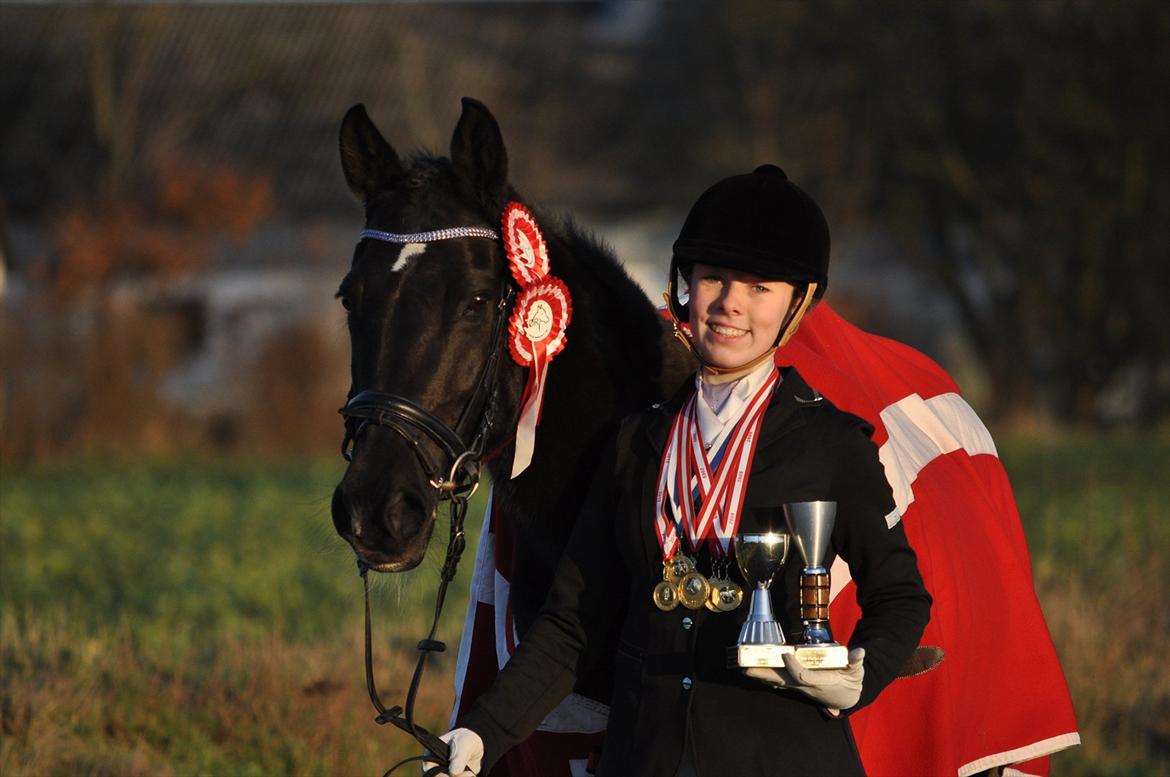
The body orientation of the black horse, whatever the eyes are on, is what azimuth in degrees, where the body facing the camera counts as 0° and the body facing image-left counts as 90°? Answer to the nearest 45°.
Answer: approximately 45°
